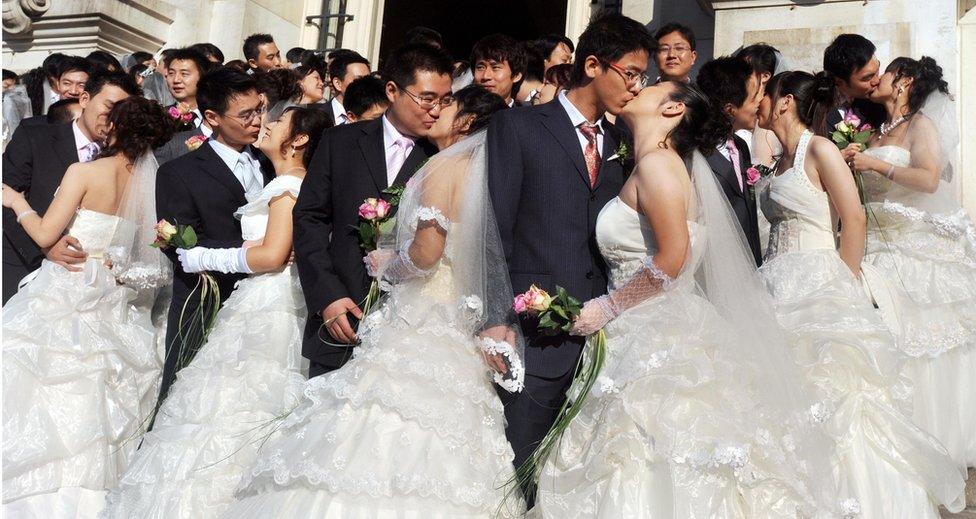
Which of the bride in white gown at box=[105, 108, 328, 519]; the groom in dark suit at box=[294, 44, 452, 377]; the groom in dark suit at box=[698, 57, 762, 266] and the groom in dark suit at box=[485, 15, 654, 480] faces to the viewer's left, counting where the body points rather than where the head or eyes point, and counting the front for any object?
the bride in white gown

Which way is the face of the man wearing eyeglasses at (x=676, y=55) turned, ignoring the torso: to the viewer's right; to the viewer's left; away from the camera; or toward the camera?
toward the camera

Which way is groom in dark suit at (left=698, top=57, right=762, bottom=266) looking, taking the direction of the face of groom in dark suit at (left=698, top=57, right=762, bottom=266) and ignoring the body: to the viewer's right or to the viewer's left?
to the viewer's right

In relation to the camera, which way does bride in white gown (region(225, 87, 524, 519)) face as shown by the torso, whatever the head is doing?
to the viewer's left

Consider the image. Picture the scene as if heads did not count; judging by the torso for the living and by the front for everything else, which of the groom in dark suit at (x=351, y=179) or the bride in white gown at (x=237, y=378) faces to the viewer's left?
the bride in white gown

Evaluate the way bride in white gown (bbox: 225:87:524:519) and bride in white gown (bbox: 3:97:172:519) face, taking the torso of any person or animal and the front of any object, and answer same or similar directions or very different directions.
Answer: same or similar directions

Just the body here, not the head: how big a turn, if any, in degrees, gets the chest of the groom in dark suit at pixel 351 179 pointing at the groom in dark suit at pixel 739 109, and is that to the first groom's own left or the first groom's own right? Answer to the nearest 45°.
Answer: approximately 45° to the first groom's own left

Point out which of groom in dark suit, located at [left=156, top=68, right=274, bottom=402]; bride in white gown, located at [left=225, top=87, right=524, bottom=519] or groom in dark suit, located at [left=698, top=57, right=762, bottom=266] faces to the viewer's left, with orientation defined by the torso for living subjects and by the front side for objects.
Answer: the bride in white gown

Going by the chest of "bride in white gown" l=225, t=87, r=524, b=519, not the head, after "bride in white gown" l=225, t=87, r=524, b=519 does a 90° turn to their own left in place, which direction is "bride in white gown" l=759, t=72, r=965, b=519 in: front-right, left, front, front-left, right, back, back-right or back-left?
left

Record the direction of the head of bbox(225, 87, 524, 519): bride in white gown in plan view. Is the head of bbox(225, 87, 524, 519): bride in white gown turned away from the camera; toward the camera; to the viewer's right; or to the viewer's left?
to the viewer's left

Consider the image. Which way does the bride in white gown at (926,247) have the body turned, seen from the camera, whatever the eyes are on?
to the viewer's left

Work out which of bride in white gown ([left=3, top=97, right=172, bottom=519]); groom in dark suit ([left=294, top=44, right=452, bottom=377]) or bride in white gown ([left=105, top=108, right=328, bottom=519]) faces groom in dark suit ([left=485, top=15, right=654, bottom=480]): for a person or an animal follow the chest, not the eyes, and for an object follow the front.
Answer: groom in dark suit ([left=294, top=44, right=452, bottom=377])

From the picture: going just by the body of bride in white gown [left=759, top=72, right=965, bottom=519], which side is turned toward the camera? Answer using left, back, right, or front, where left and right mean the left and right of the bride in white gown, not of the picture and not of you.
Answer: left

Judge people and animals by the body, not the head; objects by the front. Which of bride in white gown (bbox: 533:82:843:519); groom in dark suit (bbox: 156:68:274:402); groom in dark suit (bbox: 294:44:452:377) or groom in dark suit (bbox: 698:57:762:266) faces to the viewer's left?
the bride in white gown

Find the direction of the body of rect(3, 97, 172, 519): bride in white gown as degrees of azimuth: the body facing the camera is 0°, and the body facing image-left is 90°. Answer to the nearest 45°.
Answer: approximately 135°

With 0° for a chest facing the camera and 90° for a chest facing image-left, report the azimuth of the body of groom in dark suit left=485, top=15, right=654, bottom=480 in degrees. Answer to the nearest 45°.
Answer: approximately 315°

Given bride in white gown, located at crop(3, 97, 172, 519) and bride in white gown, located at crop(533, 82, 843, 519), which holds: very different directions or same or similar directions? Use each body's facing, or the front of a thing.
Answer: same or similar directions
